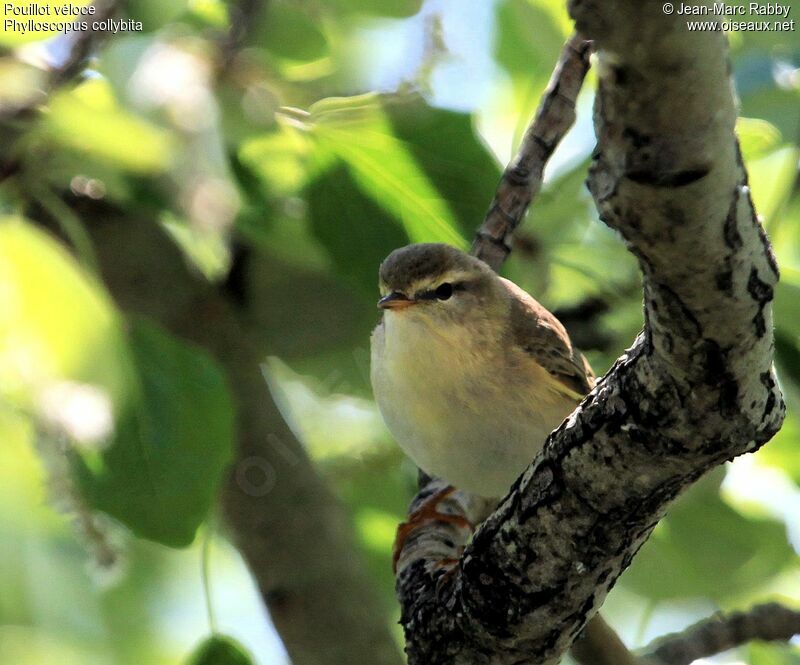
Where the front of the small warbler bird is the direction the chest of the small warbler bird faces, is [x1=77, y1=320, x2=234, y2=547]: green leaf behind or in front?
in front

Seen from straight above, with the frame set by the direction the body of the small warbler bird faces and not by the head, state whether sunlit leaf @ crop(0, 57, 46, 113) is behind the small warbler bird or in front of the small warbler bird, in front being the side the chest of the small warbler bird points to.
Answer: in front

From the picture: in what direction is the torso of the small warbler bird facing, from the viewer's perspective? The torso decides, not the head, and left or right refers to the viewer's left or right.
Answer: facing the viewer and to the left of the viewer

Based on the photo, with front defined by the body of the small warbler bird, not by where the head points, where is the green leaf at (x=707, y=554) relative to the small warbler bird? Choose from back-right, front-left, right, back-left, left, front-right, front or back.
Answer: back

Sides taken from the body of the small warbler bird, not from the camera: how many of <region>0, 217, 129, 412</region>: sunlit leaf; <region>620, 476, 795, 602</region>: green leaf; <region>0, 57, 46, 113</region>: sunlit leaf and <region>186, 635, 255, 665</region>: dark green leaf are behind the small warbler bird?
1

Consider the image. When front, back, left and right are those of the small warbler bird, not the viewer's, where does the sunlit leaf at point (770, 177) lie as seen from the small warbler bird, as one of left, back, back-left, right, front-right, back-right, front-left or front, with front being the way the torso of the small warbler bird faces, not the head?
back-left
